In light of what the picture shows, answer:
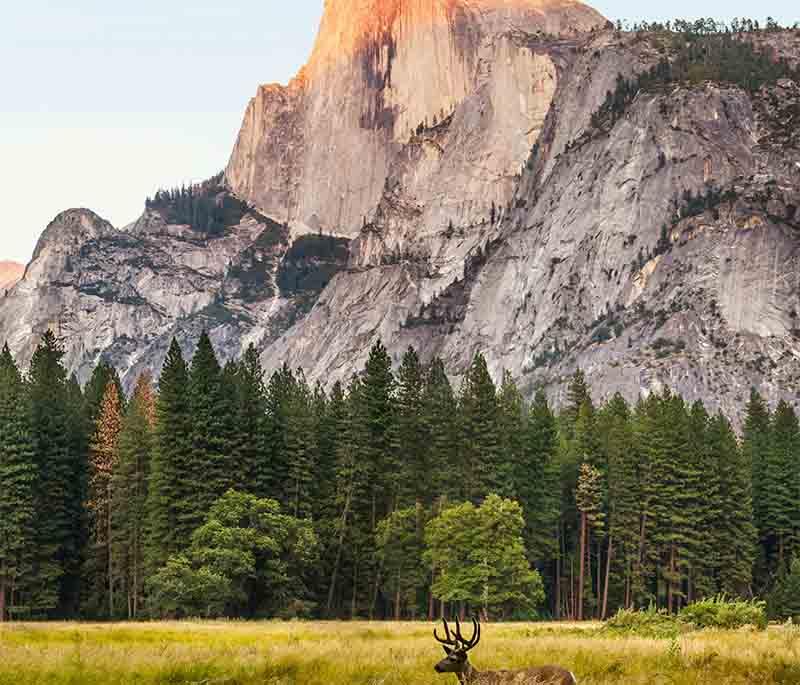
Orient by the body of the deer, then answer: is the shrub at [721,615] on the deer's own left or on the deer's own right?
on the deer's own right

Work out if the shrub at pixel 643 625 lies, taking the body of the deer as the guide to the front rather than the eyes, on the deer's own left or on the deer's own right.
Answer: on the deer's own right

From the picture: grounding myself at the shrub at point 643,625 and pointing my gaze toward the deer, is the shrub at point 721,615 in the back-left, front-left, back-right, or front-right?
back-left

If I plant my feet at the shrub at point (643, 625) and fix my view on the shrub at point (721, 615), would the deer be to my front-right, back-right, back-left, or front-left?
back-right

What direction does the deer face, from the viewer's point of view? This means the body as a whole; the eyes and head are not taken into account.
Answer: to the viewer's left
